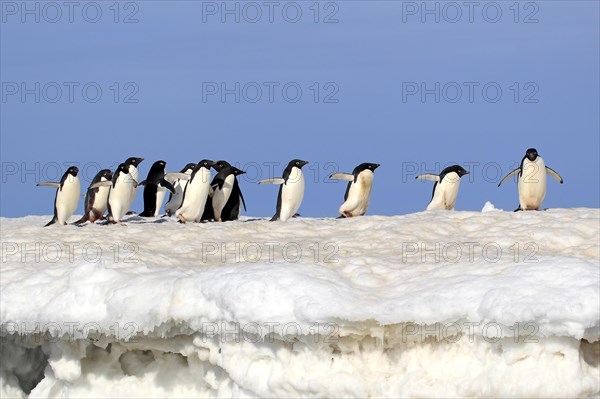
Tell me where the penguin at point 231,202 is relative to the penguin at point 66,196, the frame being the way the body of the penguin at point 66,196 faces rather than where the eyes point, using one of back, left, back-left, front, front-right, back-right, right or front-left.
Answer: front-left

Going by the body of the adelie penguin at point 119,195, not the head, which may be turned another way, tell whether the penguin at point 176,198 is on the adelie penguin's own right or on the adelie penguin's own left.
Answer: on the adelie penguin's own left

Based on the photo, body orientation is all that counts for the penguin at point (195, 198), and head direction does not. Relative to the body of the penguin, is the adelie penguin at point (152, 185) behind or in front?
behind

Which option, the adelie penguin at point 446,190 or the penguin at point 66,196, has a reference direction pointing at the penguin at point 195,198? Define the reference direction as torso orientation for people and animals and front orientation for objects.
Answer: the penguin at point 66,196

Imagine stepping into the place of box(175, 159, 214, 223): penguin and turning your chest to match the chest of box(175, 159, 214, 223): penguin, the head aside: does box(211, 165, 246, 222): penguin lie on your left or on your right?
on your left

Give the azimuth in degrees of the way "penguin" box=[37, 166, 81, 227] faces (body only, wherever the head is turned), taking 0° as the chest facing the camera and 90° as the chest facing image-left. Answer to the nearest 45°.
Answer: approximately 315°
